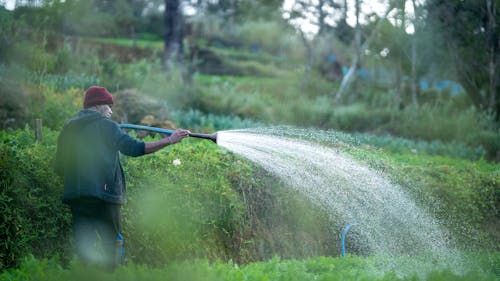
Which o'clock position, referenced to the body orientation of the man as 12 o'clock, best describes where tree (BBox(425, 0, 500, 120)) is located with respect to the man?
The tree is roughly at 12 o'clock from the man.

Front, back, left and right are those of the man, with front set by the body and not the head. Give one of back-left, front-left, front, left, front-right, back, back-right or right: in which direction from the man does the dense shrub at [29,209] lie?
left

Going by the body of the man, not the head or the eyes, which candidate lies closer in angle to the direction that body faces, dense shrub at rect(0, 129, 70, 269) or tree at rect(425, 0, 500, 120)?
the tree

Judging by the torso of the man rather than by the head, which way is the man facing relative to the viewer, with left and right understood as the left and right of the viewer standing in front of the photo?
facing away from the viewer and to the right of the viewer

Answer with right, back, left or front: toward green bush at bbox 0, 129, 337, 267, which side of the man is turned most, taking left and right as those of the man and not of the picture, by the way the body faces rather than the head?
front

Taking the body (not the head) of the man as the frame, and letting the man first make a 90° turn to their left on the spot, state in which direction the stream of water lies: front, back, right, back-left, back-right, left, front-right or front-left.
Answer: right
